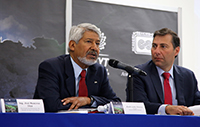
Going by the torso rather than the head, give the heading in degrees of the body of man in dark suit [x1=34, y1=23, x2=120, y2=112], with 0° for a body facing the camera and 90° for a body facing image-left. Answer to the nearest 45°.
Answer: approximately 315°

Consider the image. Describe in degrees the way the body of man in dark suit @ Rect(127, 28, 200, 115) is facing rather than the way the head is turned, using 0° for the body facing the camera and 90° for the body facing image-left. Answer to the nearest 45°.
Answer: approximately 0°

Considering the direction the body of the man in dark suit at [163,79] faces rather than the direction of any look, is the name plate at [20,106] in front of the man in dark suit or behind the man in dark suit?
in front

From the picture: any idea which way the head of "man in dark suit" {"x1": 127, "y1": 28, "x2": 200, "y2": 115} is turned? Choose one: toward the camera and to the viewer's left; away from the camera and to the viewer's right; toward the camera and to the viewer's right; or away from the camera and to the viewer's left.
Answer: toward the camera and to the viewer's left

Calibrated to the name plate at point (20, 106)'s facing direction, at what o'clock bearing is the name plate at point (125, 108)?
the name plate at point (125, 108) is roughly at 9 o'clock from the name plate at point (20, 106).

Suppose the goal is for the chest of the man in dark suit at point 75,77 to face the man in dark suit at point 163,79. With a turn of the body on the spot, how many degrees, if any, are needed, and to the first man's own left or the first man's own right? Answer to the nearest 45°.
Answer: approximately 45° to the first man's own left

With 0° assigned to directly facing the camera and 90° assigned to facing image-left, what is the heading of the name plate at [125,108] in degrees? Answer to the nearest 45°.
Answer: approximately 0°

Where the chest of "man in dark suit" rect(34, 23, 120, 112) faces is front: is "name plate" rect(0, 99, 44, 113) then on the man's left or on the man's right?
on the man's right

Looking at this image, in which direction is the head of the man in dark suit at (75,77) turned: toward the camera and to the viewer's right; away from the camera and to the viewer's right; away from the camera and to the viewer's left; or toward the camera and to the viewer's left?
toward the camera and to the viewer's right

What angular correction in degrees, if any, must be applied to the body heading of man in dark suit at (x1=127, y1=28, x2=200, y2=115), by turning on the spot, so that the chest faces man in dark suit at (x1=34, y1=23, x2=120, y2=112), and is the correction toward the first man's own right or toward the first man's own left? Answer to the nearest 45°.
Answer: approximately 45° to the first man's own right

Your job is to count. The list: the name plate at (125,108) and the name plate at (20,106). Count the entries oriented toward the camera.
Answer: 2

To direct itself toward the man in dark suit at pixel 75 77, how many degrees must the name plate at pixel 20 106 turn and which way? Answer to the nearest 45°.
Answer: approximately 135° to its left
